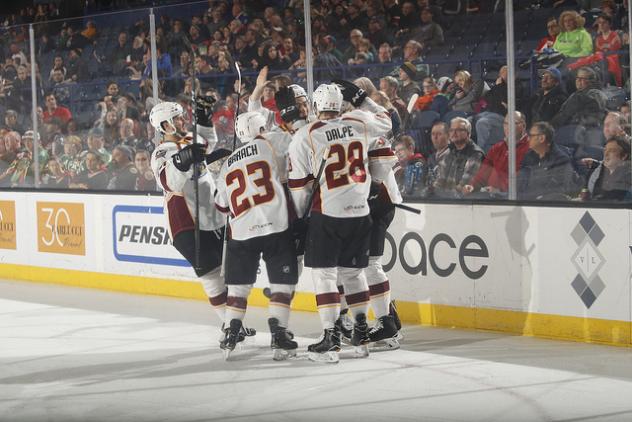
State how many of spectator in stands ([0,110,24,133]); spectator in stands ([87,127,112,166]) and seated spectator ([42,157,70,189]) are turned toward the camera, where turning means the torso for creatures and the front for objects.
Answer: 3

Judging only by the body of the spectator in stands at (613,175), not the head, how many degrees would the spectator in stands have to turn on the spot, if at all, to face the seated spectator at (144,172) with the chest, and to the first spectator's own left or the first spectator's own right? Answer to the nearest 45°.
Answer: approximately 45° to the first spectator's own right

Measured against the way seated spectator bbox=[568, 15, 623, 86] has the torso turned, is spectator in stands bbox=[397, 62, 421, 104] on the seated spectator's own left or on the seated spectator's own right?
on the seated spectator's own right

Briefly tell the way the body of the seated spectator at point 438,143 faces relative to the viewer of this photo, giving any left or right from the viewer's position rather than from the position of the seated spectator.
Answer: facing the viewer and to the left of the viewer

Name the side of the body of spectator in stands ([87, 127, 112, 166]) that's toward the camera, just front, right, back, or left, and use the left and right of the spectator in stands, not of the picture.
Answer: front

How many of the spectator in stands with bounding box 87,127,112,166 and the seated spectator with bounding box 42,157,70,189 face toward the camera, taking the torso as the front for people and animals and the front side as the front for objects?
2

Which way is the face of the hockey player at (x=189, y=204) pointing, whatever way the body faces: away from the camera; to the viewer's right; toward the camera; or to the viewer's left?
to the viewer's right

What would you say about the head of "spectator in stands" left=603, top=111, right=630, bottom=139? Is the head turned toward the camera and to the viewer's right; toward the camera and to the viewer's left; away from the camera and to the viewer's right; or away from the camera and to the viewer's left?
toward the camera and to the viewer's left

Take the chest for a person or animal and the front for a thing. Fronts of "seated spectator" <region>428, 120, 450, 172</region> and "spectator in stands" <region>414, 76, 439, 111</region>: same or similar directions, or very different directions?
same or similar directions

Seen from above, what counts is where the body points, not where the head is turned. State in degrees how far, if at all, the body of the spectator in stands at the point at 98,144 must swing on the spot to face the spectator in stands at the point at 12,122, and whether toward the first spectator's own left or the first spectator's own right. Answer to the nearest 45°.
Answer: approximately 135° to the first spectator's own right

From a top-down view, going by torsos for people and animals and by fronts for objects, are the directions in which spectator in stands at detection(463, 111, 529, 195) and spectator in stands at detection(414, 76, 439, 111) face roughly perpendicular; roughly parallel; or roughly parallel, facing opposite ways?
roughly parallel

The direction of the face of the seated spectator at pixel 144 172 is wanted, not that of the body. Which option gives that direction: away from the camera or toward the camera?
toward the camera
